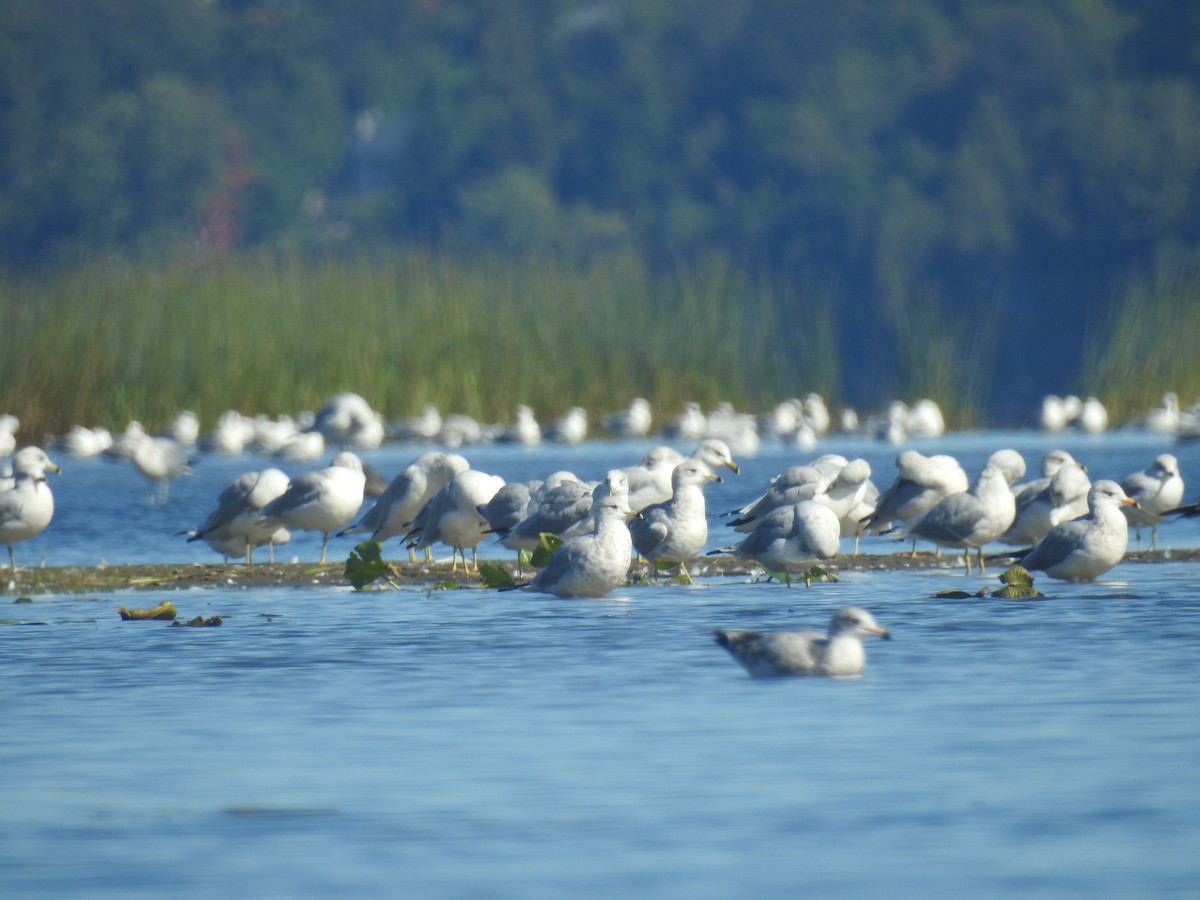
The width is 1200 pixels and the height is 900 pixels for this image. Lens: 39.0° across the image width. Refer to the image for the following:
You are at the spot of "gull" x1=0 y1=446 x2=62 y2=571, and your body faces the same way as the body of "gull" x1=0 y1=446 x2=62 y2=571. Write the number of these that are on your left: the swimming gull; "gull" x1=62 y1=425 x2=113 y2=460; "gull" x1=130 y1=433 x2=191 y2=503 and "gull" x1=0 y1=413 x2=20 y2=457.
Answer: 3

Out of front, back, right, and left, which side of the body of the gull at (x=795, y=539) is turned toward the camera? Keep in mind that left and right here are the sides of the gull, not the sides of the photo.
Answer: right

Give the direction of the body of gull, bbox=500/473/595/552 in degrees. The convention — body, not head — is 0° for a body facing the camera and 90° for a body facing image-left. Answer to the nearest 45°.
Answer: approximately 270°

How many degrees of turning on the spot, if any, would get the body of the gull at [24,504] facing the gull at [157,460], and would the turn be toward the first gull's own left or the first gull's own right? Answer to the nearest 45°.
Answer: approximately 90° to the first gull's own left

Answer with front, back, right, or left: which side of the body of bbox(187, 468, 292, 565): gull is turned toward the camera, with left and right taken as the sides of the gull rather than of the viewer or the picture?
right

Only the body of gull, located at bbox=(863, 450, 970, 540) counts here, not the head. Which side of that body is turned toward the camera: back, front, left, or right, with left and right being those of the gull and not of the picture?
right

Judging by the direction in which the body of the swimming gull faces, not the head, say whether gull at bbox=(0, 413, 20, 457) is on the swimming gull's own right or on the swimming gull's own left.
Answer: on the swimming gull's own left

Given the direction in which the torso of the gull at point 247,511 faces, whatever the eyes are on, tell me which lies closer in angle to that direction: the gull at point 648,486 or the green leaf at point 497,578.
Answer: the gull

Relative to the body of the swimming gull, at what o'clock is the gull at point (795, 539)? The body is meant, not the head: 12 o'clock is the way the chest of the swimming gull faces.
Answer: The gull is roughly at 9 o'clock from the swimming gull.
